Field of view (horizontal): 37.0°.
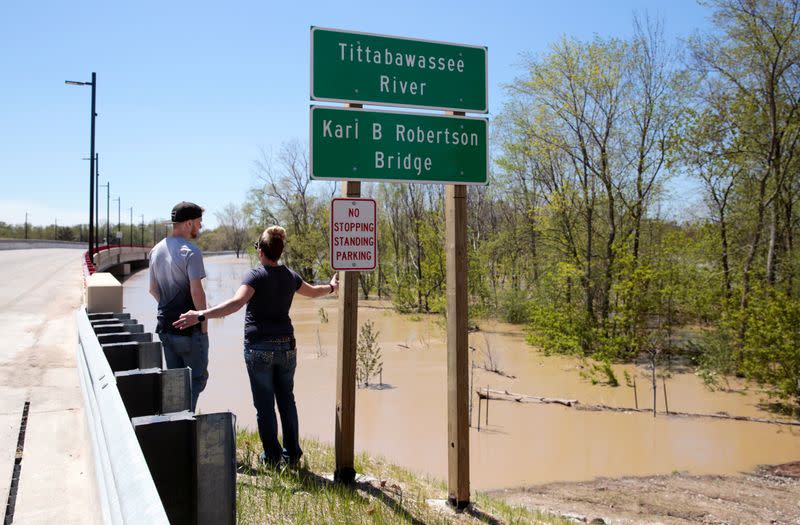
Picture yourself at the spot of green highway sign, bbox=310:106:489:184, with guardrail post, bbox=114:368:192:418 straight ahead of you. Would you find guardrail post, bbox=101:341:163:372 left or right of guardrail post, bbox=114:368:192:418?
right

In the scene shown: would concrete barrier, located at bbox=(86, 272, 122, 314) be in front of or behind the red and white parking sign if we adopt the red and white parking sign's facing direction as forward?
behind

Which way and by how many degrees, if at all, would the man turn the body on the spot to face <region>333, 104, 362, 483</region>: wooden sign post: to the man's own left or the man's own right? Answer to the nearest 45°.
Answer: approximately 45° to the man's own right

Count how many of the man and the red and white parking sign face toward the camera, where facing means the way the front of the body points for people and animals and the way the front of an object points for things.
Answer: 1

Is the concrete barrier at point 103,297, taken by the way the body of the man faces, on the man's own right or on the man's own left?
on the man's own left

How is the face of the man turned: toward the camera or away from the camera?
away from the camera

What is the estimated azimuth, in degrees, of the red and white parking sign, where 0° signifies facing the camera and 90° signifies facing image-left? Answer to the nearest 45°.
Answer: approximately 0°

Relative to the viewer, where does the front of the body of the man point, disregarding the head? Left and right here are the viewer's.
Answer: facing away from the viewer and to the right of the viewer
